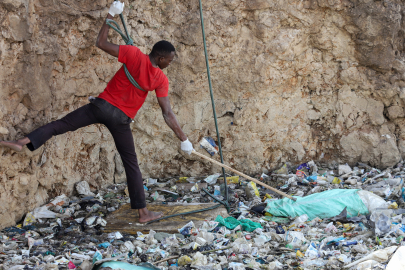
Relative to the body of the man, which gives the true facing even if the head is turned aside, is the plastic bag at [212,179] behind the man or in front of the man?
in front

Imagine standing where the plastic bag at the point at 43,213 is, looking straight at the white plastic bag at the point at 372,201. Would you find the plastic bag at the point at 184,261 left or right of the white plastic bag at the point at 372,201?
right

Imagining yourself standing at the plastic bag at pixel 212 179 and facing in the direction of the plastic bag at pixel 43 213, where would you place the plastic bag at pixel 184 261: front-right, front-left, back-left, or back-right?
front-left

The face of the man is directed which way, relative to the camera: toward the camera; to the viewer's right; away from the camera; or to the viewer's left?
to the viewer's right
